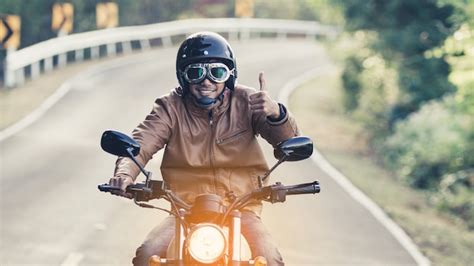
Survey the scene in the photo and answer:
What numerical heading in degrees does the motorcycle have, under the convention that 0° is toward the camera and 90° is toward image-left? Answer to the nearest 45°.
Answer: approximately 0°

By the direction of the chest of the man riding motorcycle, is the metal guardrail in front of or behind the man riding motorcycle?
behind

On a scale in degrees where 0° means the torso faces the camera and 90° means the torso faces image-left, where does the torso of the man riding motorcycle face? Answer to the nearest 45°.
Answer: approximately 0°

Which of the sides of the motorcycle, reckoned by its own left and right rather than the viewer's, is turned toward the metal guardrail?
back
